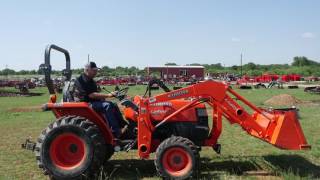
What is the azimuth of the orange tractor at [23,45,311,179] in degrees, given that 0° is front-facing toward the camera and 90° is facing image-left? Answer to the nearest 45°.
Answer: approximately 270°

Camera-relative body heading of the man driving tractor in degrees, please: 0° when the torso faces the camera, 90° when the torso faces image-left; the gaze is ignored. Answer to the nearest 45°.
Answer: approximately 270°
